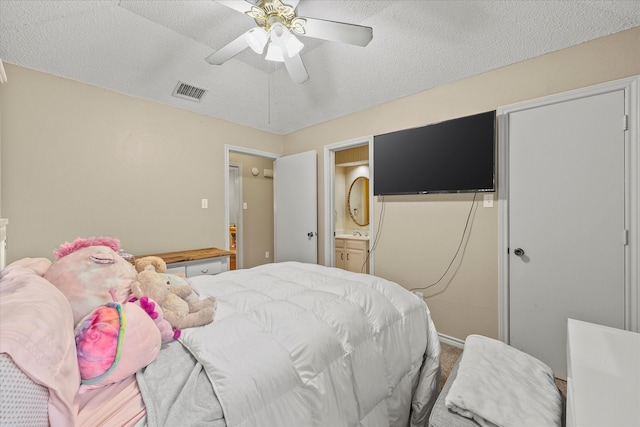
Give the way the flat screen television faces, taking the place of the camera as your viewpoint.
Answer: facing the viewer and to the left of the viewer

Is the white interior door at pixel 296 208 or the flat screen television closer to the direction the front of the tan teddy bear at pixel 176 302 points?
the flat screen television

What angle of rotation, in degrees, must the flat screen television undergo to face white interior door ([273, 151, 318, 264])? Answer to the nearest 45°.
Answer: approximately 45° to its right

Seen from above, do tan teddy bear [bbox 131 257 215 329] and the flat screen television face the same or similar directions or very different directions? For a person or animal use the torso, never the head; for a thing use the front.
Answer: very different directions

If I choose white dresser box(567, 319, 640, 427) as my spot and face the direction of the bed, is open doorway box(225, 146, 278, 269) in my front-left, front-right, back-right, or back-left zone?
front-right

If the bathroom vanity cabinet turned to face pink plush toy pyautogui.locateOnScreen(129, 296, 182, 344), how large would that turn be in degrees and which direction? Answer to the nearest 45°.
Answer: approximately 45° to its left

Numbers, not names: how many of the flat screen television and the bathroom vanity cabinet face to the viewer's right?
0

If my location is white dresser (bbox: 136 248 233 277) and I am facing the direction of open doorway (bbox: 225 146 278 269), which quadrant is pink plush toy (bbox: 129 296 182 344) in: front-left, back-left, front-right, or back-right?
back-right
